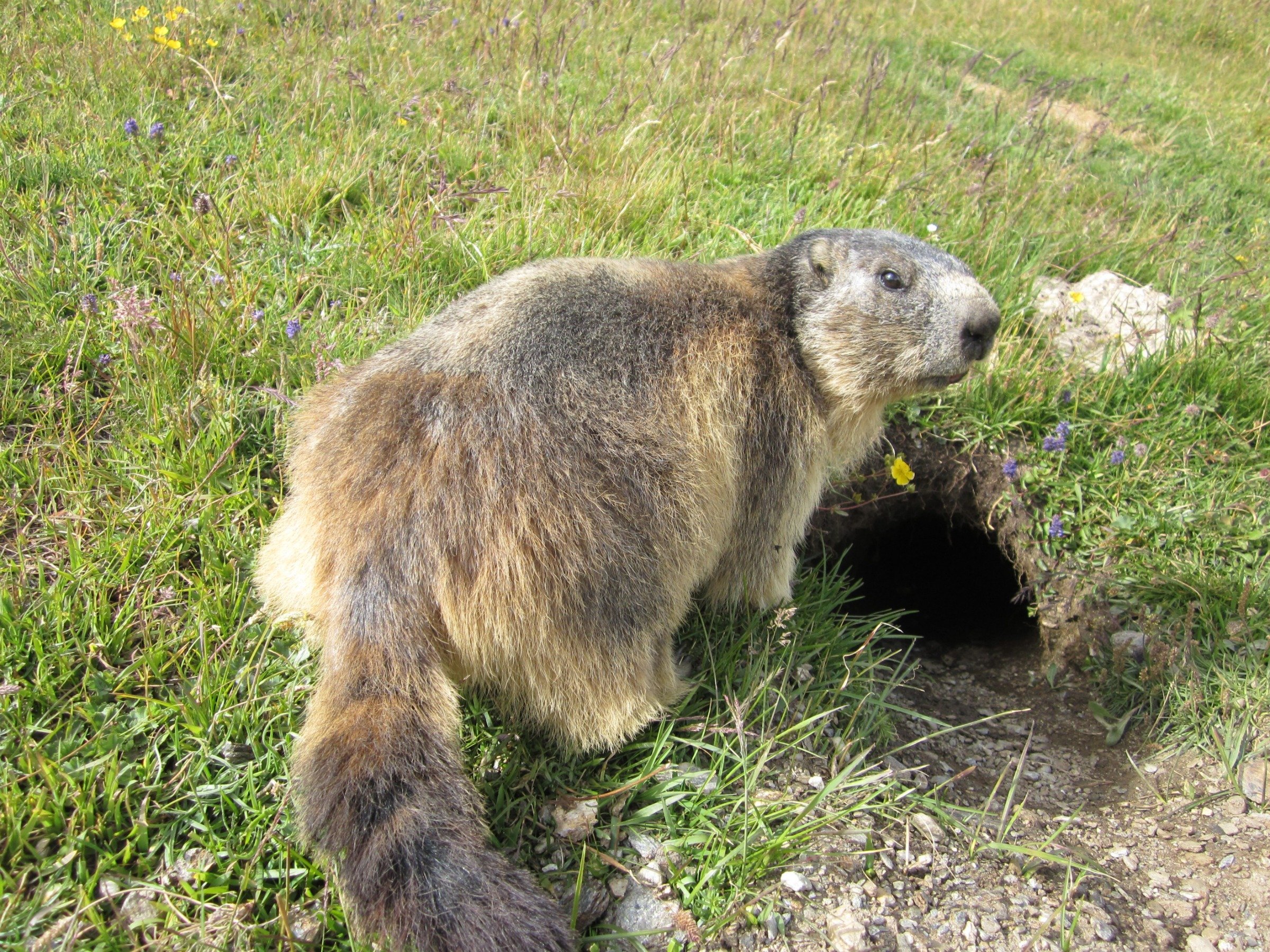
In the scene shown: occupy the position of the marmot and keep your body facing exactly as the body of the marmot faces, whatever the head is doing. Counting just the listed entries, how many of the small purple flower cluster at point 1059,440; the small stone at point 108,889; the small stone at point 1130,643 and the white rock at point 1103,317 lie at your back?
1

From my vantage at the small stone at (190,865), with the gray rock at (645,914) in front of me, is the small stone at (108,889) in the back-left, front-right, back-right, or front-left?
back-right

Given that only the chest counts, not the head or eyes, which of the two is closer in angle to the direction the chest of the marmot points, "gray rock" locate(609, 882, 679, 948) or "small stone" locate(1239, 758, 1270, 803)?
the small stone

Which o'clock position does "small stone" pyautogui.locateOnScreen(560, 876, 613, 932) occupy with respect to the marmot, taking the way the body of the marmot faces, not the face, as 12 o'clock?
The small stone is roughly at 4 o'clock from the marmot.

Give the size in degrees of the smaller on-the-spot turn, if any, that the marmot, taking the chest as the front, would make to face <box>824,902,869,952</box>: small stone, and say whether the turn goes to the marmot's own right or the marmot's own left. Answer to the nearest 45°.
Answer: approximately 90° to the marmot's own right

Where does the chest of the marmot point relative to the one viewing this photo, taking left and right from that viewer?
facing away from the viewer and to the right of the viewer

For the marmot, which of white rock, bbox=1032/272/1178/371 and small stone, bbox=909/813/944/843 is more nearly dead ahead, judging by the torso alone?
the white rock

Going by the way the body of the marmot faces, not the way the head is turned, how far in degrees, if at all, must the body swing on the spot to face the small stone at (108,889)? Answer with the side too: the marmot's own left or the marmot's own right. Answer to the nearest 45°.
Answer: approximately 180°

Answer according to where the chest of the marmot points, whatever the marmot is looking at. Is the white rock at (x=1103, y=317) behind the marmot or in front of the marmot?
in front

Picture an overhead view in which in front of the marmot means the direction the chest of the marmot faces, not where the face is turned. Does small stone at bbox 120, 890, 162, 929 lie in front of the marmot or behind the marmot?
behind

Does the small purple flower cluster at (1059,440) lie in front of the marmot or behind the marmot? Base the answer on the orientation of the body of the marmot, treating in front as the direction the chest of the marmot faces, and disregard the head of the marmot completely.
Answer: in front

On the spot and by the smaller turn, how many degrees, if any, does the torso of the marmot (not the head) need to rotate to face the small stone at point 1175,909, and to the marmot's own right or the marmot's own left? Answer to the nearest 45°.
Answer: approximately 45° to the marmot's own right

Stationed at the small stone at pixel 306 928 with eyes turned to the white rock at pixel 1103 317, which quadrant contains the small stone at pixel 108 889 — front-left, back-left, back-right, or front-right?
back-left

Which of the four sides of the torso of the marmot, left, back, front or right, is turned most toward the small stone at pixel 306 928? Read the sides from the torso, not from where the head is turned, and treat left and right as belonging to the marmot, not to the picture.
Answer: back

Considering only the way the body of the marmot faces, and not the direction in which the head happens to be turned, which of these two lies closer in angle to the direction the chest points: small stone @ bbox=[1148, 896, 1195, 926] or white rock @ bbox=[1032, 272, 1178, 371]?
the white rock
